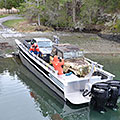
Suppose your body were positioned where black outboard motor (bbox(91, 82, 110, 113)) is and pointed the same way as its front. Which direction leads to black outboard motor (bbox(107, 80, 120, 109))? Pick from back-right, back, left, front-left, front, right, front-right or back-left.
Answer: right

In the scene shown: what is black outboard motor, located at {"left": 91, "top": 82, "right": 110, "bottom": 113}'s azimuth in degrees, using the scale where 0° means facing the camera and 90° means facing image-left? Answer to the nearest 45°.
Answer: approximately 135°

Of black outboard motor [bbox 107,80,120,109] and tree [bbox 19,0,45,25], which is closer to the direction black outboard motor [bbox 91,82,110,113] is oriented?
the tree
